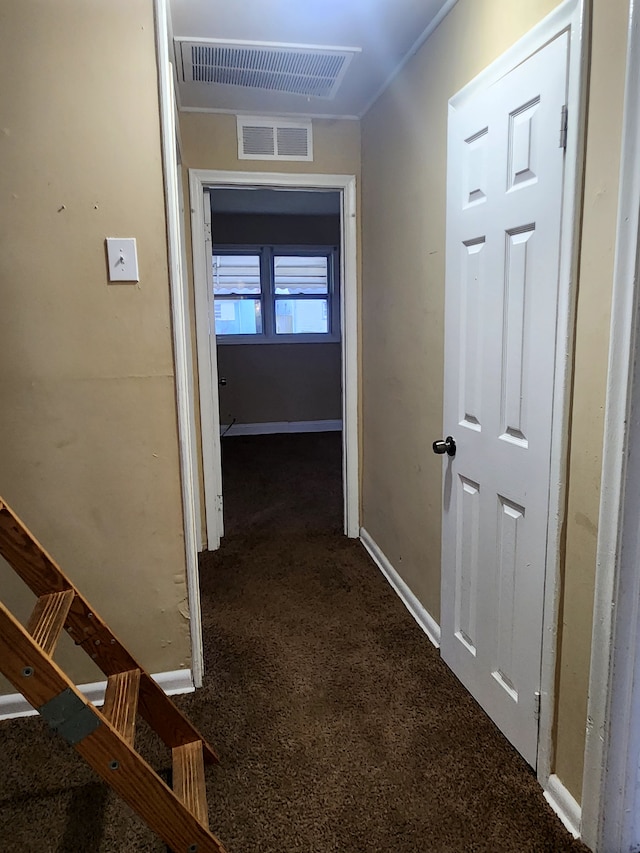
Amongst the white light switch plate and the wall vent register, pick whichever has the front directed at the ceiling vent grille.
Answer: the wall vent register

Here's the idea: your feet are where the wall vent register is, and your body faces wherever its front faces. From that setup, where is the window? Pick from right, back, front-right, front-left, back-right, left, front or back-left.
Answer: back

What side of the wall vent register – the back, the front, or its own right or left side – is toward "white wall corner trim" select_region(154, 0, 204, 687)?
front

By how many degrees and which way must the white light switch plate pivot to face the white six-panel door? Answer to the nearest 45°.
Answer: approximately 45° to its left

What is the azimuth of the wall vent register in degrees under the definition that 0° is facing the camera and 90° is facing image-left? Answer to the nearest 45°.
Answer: approximately 0°

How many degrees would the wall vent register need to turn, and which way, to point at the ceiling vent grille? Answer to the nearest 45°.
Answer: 0° — it already faces it
